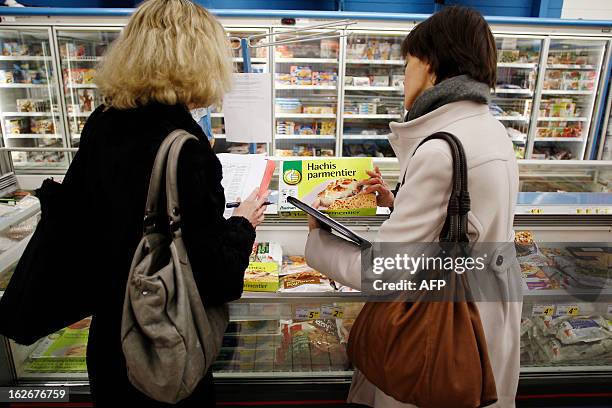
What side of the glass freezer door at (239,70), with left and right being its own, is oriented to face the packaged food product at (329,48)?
left

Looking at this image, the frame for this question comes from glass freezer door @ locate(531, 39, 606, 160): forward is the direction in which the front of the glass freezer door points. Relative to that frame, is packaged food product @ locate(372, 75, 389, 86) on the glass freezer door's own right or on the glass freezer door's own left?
on the glass freezer door's own right

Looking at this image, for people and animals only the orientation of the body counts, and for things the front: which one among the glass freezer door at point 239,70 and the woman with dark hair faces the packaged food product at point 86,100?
the woman with dark hair

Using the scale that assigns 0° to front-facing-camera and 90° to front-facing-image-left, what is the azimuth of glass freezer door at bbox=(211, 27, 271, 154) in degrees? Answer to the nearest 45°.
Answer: approximately 0°

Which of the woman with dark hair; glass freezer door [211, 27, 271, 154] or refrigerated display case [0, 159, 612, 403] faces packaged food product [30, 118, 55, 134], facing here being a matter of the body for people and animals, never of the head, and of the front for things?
the woman with dark hair

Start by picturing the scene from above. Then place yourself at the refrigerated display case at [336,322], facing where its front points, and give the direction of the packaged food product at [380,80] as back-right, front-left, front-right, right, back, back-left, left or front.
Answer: back

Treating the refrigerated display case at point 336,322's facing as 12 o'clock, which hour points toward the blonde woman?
The blonde woman is roughly at 1 o'clock from the refrigerated display case.

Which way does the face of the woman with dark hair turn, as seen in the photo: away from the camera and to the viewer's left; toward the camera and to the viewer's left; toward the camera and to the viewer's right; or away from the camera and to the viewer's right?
away from the camera and to the viewer's left

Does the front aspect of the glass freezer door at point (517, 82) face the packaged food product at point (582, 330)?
yes

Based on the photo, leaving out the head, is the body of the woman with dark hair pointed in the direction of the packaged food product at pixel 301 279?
yes

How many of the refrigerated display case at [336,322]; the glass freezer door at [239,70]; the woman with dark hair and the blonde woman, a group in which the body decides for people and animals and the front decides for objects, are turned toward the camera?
2

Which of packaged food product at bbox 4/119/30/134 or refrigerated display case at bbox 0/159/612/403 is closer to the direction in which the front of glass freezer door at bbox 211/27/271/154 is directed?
the refrigerated display case

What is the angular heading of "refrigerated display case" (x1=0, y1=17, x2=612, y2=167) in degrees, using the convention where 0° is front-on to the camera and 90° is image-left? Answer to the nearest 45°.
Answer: approximately 0°
